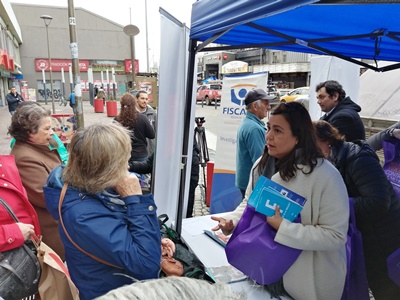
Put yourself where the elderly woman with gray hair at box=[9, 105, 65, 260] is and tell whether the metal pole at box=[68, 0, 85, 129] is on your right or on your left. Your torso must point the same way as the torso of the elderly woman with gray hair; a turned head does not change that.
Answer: on your left

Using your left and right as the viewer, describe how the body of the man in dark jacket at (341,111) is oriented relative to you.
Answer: facing to the left of the viewer

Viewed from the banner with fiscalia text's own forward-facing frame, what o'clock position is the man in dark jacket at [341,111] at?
The man in dark jacket is roughly at 10 o'clock from the banner with fiscalia text.

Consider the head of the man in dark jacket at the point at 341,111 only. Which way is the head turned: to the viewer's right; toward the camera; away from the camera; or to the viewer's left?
to the viewer's left

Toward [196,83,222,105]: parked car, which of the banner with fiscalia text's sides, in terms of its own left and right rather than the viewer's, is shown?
back

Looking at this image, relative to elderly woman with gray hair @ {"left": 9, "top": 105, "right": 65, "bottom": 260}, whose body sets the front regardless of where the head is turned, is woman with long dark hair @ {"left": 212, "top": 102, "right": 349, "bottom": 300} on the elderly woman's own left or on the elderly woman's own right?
on the elderly woman's own right

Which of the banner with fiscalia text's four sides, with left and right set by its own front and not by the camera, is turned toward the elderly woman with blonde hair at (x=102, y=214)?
front

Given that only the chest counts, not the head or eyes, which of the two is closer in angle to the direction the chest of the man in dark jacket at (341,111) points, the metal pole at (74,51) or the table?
the metal pole

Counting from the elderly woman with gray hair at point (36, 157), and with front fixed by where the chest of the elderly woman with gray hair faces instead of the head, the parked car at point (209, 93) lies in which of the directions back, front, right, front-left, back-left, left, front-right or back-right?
front-left

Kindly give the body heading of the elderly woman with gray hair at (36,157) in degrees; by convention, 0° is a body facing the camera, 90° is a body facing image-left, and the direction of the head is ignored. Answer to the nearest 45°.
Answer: approximately 270°

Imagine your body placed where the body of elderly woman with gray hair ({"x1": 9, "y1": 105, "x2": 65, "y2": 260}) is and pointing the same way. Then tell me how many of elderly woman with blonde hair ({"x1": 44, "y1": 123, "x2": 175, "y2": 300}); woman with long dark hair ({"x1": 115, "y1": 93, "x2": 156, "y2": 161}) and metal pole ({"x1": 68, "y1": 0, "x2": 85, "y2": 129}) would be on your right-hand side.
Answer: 1

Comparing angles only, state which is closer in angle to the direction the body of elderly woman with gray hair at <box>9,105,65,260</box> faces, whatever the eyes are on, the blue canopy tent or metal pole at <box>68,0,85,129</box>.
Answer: the blue canopy tent

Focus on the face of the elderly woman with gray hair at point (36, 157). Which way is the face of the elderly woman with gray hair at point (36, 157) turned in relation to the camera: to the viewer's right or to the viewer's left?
to the viewer's right
